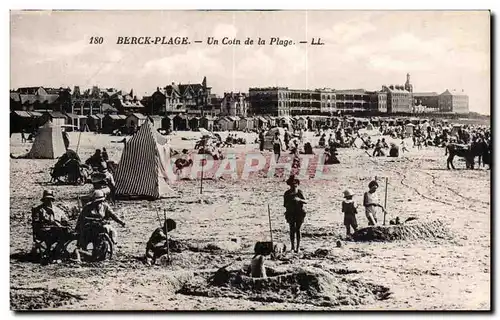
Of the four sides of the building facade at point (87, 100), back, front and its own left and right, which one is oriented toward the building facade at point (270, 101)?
left

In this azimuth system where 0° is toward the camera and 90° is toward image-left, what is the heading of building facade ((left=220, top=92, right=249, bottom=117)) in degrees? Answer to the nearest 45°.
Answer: approximately 0°

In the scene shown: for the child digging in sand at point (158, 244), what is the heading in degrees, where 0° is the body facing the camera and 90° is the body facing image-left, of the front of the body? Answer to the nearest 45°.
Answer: approximately 270°
